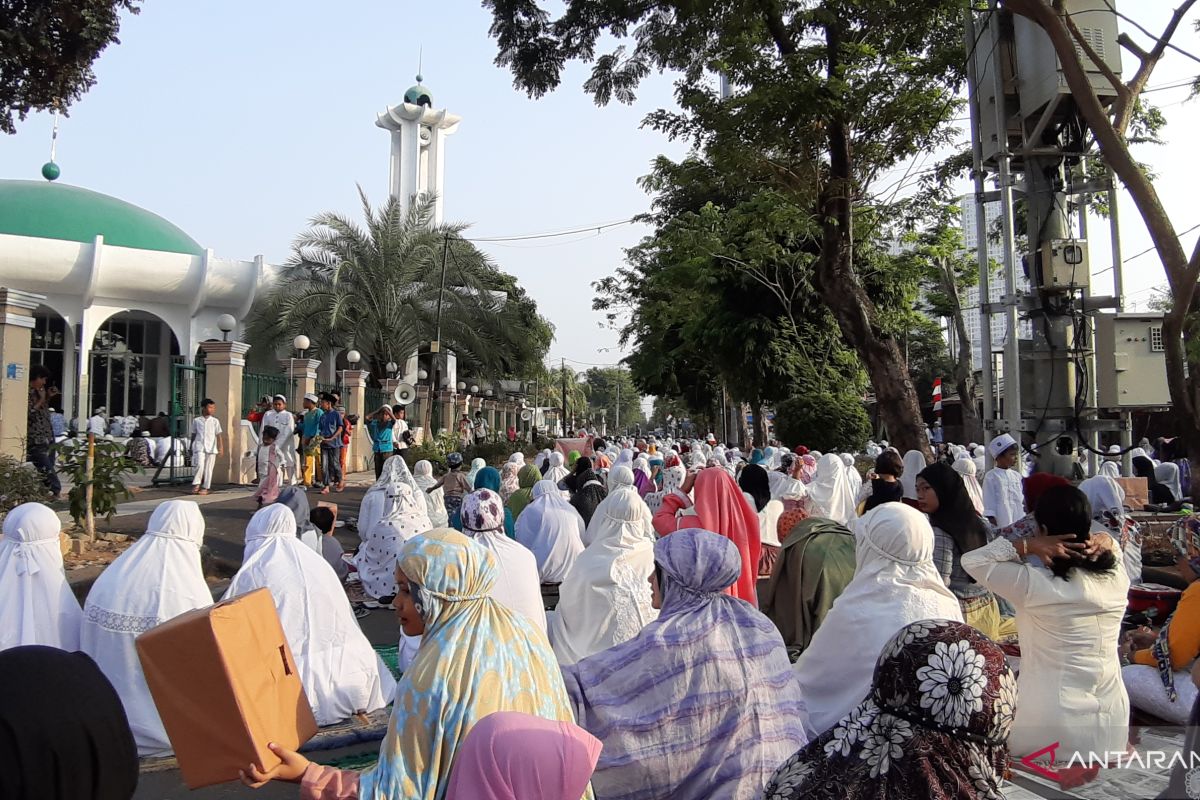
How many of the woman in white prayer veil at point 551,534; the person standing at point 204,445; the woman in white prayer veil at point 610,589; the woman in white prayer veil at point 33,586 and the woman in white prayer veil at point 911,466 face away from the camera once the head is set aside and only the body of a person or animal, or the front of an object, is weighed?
4

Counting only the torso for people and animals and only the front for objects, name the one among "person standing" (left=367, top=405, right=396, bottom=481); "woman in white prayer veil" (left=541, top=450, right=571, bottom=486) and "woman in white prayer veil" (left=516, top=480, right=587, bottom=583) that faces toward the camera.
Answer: the person standing

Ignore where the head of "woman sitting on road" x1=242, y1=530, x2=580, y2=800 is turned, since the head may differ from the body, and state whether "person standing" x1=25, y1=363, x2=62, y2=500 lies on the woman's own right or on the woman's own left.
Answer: on the woman's own right

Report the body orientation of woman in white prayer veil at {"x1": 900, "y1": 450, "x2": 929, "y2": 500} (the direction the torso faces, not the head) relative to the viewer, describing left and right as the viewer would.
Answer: facing away from the viewer

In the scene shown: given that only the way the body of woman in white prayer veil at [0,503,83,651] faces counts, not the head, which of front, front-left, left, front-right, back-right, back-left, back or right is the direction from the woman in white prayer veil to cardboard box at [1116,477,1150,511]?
right

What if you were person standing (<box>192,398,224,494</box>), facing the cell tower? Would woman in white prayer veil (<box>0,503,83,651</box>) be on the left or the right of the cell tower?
right

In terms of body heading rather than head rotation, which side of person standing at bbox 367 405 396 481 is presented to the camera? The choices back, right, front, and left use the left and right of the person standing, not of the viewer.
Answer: front

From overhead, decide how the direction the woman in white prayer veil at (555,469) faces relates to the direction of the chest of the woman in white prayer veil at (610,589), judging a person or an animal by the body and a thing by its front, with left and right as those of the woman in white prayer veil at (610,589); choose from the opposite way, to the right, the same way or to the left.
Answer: the same way

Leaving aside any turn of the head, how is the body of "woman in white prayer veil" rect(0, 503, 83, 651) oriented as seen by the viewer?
away from the camera

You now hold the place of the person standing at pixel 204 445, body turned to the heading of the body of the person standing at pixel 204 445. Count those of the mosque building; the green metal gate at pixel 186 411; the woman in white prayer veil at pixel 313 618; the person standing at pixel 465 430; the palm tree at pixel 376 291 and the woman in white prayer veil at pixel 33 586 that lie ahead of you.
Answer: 2

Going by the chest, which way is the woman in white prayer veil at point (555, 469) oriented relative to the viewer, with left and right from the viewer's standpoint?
facing away from the viewer

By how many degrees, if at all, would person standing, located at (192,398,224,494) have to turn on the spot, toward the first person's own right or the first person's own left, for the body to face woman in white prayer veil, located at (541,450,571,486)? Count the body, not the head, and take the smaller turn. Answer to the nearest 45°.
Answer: approximately 45° to the first person's own left

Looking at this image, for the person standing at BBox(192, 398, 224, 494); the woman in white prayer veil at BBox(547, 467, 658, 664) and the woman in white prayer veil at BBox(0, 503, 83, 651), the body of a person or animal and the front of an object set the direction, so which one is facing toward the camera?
the person standing

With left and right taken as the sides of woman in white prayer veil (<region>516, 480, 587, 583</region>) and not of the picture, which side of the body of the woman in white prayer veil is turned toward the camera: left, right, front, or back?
back

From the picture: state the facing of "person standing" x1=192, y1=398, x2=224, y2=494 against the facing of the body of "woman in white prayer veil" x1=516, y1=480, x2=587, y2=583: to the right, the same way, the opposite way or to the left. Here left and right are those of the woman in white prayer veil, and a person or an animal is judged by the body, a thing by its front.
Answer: the opposite way

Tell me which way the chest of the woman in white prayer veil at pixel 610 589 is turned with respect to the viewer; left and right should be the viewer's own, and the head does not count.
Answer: facing away from the viewer

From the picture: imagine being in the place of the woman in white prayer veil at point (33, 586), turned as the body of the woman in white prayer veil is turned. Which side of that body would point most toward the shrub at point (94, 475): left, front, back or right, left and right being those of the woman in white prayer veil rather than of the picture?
front

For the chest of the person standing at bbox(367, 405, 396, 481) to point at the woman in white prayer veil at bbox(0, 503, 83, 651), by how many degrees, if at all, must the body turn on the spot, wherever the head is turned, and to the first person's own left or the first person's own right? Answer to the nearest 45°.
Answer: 0° — they already face them

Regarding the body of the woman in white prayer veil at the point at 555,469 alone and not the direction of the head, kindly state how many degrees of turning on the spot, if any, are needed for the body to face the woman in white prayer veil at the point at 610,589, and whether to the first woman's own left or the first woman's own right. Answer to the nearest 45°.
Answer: approximately 180°

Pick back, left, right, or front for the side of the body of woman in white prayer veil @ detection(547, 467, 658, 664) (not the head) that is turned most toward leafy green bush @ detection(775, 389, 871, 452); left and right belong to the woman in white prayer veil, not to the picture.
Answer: front

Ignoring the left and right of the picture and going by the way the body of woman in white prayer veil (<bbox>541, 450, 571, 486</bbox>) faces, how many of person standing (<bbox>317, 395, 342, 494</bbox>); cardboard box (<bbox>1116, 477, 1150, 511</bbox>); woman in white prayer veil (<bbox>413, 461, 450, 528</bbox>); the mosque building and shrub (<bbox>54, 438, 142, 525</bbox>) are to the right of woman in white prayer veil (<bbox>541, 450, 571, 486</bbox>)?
1
